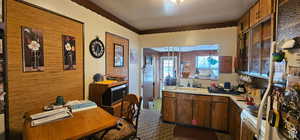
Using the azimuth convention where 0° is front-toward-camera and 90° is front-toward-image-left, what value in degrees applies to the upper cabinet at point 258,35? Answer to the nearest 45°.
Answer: approximately 45°

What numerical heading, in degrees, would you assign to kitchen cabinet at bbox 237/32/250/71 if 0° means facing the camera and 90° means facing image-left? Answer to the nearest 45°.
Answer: approximately 45°

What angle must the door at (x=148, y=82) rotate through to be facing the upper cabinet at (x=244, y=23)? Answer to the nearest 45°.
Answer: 0° — it already faces it

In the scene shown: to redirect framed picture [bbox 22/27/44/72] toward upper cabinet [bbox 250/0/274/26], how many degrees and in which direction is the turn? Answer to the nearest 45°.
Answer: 0° — it already faces it

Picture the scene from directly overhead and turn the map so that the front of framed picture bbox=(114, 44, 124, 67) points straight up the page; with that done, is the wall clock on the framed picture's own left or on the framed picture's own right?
on the framed picture's own right

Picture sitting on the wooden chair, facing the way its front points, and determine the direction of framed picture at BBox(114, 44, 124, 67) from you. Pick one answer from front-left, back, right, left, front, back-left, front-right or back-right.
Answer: back-right

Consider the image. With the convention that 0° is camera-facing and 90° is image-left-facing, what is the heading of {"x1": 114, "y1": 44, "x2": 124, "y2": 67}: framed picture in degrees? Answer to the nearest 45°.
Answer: approximately 315°

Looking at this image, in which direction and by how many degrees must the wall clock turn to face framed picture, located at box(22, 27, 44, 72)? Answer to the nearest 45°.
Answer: approximately 90° to its right

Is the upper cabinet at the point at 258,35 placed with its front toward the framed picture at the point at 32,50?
yes

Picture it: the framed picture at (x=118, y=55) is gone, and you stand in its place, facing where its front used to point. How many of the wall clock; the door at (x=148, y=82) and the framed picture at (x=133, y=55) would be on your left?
2

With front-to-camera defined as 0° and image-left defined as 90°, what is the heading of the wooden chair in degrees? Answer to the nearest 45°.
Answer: approximately 45°
